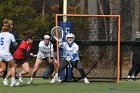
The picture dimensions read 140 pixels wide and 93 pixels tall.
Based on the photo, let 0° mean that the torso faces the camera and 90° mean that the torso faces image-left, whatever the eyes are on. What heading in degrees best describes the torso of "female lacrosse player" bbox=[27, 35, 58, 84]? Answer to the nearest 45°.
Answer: approximately 0°

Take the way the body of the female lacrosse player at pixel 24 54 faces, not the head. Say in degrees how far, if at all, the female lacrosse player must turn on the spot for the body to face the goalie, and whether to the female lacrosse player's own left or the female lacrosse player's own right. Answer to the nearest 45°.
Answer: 0° — they already face them

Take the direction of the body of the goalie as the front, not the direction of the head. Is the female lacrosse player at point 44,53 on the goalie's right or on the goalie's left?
on the goalie's right

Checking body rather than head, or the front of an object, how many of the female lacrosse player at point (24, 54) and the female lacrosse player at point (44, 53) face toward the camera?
1

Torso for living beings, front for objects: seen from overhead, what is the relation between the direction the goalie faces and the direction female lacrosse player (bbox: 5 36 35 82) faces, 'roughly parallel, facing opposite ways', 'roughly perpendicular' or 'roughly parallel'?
roughly perpendicular

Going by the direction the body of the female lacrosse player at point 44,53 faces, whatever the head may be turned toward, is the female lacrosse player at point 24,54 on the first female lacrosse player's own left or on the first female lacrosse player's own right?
on the first female lacrosse player's own right

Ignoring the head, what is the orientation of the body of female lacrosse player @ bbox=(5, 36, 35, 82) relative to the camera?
to the viewer's right
